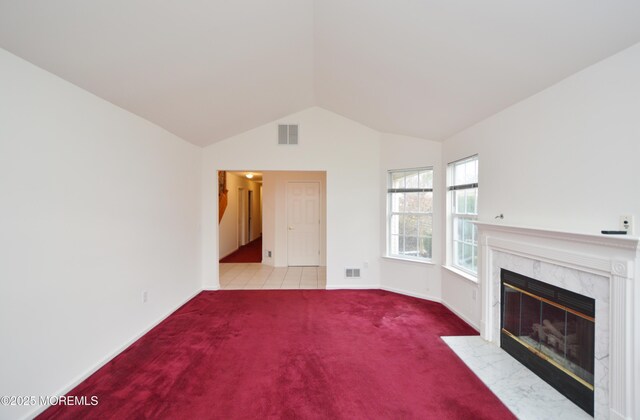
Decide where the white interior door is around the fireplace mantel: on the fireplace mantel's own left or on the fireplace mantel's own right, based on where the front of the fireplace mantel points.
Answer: on the fireplace mantel's own right

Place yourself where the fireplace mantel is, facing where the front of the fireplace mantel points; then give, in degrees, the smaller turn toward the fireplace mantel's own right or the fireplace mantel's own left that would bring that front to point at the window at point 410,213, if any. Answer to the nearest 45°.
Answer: approximately 90° to the fireplace mantel's own right

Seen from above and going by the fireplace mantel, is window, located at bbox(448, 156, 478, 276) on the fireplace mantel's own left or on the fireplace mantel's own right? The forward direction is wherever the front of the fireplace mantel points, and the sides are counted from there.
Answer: on the fireplace mantel's own right

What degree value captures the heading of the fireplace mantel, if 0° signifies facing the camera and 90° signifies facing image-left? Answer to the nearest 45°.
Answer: approximately 45°

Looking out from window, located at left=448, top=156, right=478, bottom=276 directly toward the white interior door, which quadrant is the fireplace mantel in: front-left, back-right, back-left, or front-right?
back-left
